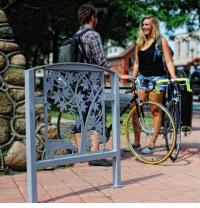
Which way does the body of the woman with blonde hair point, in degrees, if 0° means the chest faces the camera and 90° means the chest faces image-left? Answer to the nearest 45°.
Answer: approximately 45°

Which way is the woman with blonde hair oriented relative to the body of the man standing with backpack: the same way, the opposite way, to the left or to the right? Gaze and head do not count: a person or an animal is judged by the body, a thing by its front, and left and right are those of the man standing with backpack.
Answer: the opposite way

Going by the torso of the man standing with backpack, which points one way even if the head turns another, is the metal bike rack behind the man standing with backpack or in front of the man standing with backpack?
behind

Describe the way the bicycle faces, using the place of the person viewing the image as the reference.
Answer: facing the viewer

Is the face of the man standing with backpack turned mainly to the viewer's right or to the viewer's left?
to the viewer's right

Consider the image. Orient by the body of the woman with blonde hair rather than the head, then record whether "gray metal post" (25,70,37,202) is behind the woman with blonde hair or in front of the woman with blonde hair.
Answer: in front

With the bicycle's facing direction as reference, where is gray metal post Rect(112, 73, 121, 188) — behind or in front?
in front

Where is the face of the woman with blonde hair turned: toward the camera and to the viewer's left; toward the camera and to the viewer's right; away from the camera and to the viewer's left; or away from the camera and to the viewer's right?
toward the camera and to the viewer's left

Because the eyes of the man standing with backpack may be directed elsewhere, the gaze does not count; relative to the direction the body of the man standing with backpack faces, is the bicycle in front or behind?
in front

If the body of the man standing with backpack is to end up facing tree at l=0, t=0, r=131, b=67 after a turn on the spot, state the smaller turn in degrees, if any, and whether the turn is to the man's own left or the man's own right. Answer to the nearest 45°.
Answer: approximately 45° to the man's own left

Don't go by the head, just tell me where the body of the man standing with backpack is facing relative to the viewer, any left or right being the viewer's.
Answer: facing away from the viewer and to the right of the viewer
